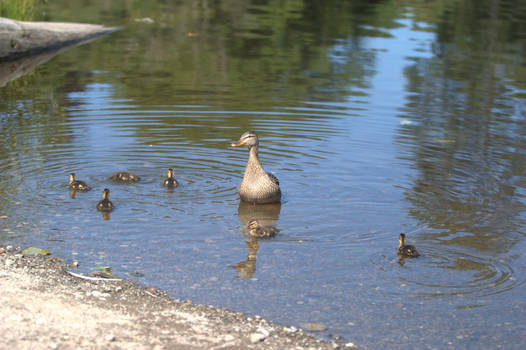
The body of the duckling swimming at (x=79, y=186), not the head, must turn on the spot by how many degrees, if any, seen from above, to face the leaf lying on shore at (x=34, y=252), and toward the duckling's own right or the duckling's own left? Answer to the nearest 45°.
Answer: approximately 90° to the duckling's own left

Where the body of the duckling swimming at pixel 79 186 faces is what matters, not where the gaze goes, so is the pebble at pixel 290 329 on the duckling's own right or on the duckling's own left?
on the duckling's own left

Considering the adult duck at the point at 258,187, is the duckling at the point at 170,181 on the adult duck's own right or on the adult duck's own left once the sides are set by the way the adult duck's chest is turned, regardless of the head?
on the adult duck's own right

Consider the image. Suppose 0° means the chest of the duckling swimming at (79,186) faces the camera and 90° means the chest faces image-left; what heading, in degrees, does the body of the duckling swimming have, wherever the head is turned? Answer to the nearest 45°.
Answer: approximately 90°

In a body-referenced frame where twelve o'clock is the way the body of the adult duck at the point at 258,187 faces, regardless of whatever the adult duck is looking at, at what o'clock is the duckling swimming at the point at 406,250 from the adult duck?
The duckling swimming is roughly at 9 o'clock from the adult duck.

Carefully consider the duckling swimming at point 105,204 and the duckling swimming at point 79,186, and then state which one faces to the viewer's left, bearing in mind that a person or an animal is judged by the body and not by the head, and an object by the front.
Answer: the duckling swimming at point 79,186

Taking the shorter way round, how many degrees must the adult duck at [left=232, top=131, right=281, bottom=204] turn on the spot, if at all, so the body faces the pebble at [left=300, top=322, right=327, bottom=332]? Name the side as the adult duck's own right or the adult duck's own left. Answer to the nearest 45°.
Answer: approximately 45° to the adult duck's own left

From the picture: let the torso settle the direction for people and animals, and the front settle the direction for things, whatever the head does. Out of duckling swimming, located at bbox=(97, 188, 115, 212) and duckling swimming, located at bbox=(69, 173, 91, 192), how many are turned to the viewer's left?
1

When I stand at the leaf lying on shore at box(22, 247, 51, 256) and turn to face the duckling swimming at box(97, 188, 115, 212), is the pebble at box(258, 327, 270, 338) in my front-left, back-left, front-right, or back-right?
back-right

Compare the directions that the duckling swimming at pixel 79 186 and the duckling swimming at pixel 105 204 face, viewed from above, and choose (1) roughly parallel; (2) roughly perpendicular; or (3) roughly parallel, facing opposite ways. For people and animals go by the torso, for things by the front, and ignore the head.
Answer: roughly perpendicular

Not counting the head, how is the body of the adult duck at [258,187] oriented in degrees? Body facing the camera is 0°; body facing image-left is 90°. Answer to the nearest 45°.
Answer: approximately 45°

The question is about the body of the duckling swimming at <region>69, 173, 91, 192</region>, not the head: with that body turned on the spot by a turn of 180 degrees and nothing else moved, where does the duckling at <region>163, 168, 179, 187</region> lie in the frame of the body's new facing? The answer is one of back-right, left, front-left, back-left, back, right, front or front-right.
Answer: front
